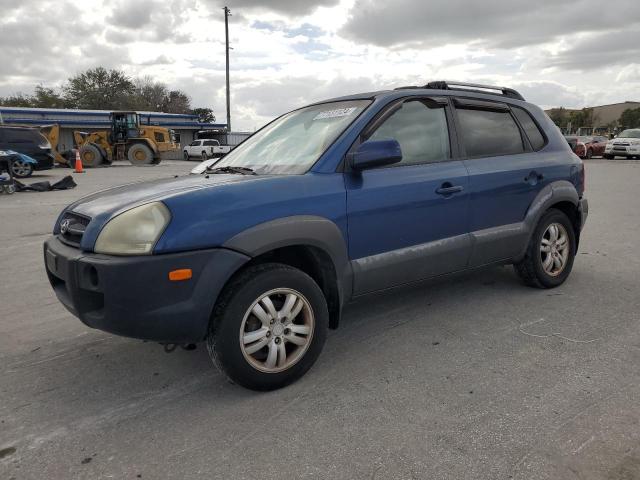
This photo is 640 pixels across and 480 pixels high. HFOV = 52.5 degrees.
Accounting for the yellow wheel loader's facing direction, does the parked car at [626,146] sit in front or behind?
behind

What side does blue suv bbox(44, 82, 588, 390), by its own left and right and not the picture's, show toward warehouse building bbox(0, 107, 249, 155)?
right

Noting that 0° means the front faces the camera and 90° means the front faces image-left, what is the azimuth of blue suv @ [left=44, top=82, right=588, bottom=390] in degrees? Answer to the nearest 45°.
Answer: approximately 45°

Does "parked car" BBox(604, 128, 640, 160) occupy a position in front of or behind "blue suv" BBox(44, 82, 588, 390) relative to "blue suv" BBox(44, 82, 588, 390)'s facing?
behind

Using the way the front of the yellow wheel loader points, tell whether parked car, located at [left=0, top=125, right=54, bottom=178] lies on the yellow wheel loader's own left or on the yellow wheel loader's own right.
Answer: on the yellow wheel loader's own left

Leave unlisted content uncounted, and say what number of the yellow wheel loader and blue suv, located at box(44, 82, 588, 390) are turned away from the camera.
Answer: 0

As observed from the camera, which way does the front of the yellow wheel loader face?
facing to the left of the viewer

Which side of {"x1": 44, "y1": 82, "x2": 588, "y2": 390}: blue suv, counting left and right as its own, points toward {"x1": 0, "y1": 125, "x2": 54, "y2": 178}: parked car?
right
